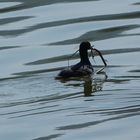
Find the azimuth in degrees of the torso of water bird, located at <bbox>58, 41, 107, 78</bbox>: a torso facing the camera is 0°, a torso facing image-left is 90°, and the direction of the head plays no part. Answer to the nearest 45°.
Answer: approximately 270°
